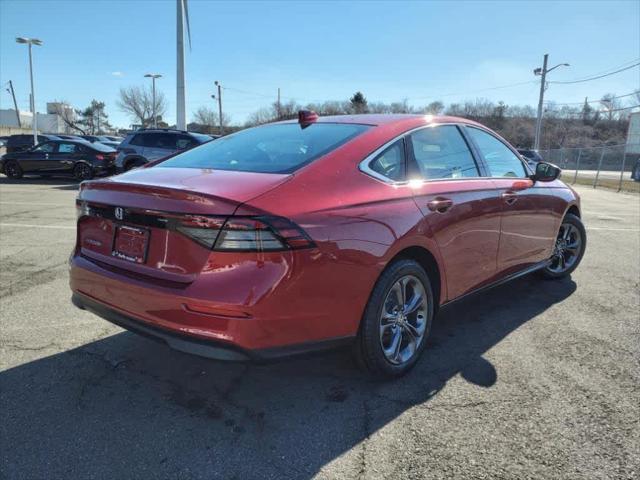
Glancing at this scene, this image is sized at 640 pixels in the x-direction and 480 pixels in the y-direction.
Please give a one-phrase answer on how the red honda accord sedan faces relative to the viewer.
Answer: facing away from the viewer and to the right of the viewer

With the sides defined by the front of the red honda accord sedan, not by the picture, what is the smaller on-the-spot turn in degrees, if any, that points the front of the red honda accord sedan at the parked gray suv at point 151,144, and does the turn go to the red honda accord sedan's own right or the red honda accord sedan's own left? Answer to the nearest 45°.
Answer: approximately 90° to the red honda accord sedan's own left
